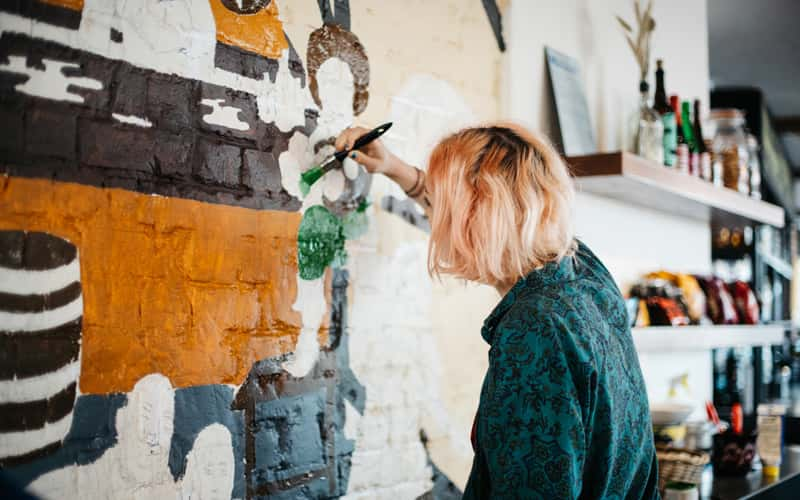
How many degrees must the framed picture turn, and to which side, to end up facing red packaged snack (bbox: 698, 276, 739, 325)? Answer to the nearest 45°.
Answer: approximately 90° to its left

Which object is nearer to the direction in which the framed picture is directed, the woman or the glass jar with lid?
the woman

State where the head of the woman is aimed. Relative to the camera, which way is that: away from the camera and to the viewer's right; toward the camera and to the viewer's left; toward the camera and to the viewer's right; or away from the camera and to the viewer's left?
away from the camera and to the viewer's left

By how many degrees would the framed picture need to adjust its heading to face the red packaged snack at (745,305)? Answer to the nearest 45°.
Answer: approximately 90° to its left

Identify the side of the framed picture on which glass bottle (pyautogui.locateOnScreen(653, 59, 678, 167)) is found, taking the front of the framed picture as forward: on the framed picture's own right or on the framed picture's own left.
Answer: on the framed picture's own left

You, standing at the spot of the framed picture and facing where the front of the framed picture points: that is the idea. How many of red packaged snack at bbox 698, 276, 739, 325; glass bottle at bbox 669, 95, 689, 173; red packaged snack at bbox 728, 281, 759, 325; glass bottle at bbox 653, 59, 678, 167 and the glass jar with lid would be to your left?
5

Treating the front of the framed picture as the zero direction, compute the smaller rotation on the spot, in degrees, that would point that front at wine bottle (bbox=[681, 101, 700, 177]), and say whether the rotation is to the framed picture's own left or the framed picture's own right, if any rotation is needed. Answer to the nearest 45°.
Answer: approximately 90° to the framed picture's own left
